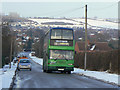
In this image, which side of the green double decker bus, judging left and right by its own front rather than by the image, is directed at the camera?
front
